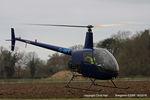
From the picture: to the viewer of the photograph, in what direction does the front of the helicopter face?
facing the viewer and to the right of the viewer
